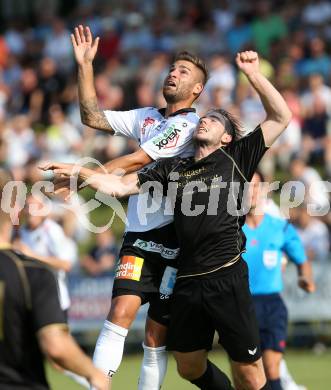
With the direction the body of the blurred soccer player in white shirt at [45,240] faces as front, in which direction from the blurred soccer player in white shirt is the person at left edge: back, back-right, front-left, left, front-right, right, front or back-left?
front-left

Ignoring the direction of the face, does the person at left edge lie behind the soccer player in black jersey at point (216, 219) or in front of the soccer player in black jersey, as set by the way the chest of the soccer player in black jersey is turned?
in front

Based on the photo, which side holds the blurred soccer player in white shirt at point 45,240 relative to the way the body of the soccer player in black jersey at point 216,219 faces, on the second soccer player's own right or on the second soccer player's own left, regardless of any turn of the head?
on the second soccer player's own right

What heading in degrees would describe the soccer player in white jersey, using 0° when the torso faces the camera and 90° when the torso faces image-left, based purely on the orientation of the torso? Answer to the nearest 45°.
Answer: approximately 45°

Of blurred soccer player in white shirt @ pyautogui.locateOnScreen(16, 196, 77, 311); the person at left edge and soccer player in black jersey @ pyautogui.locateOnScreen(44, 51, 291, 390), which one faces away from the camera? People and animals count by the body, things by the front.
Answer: the person at left edge

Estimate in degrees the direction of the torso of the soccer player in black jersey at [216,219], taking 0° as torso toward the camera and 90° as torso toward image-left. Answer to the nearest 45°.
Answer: approximately 45°

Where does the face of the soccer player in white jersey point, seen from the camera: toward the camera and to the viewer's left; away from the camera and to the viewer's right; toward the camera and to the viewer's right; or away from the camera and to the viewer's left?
toward the camera and to the viewer's left

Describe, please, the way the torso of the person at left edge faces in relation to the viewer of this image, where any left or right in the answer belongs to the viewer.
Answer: facing away from the viewer

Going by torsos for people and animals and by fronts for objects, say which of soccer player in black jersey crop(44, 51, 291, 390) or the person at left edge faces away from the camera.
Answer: the person at left edge

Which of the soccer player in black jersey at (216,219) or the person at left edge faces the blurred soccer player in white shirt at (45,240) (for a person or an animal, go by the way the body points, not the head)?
the person at left edge

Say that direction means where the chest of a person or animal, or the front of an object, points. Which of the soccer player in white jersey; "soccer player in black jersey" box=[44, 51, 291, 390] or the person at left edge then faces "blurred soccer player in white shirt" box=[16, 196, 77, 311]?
the person at left edge

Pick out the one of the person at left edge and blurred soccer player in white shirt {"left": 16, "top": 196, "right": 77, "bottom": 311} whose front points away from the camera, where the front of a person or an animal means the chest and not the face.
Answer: the person at left edge

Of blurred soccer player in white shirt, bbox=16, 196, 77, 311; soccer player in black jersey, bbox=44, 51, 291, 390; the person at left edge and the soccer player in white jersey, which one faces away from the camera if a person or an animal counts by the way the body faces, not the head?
the person at left edge

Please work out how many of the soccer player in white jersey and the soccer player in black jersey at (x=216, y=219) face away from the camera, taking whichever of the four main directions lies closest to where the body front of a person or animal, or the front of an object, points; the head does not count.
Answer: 0
